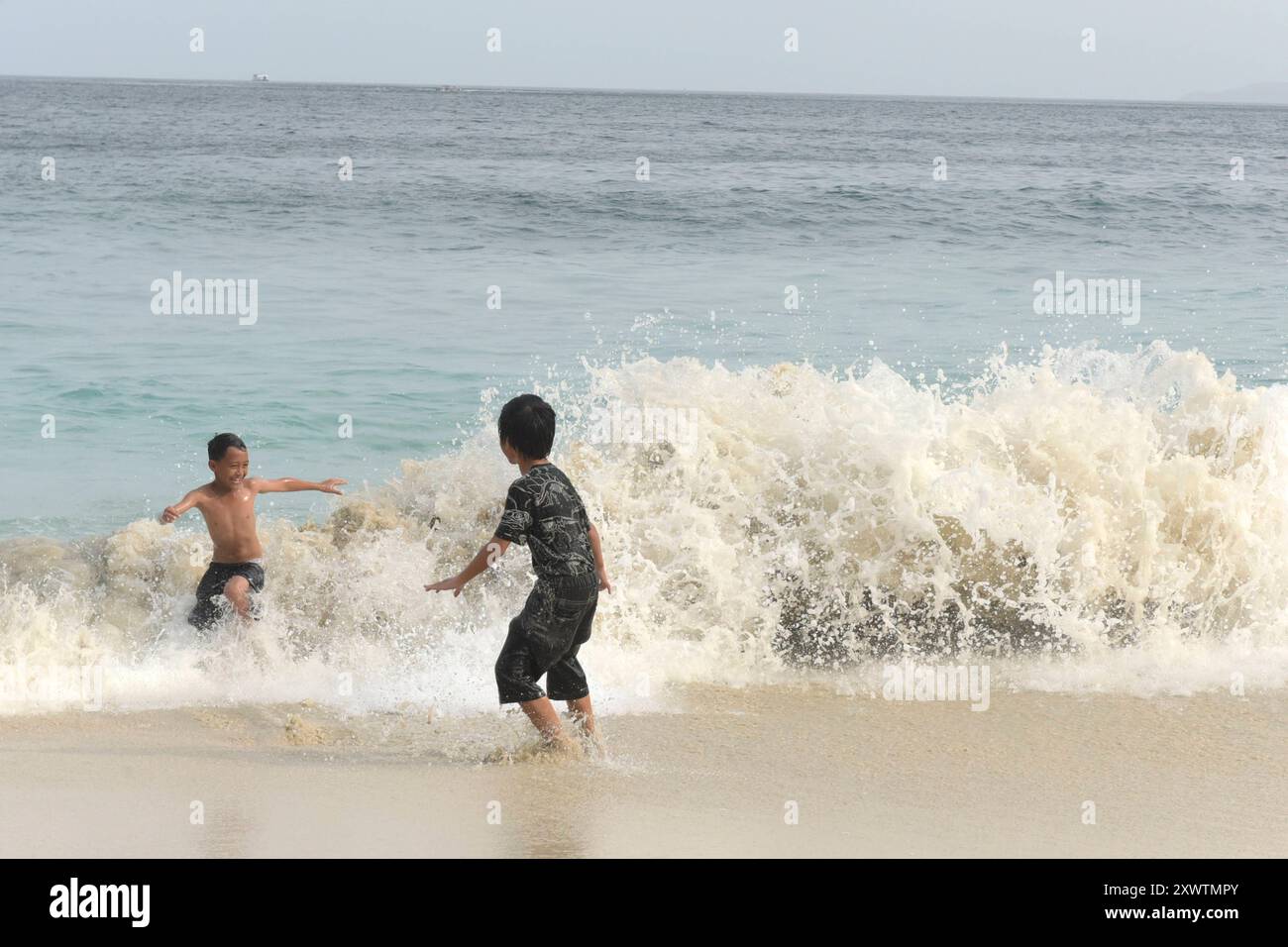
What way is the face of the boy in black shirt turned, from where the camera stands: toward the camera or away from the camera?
away from the camera

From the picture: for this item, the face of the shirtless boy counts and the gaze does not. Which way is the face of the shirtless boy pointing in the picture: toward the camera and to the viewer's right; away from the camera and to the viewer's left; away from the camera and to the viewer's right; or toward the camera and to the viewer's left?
toward the camera and to the viewer's right

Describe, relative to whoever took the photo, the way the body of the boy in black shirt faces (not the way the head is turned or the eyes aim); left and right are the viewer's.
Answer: facing away from the viewer and to the left of the viewer

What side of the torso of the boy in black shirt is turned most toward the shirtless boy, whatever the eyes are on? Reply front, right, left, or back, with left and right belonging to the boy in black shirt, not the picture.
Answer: front
